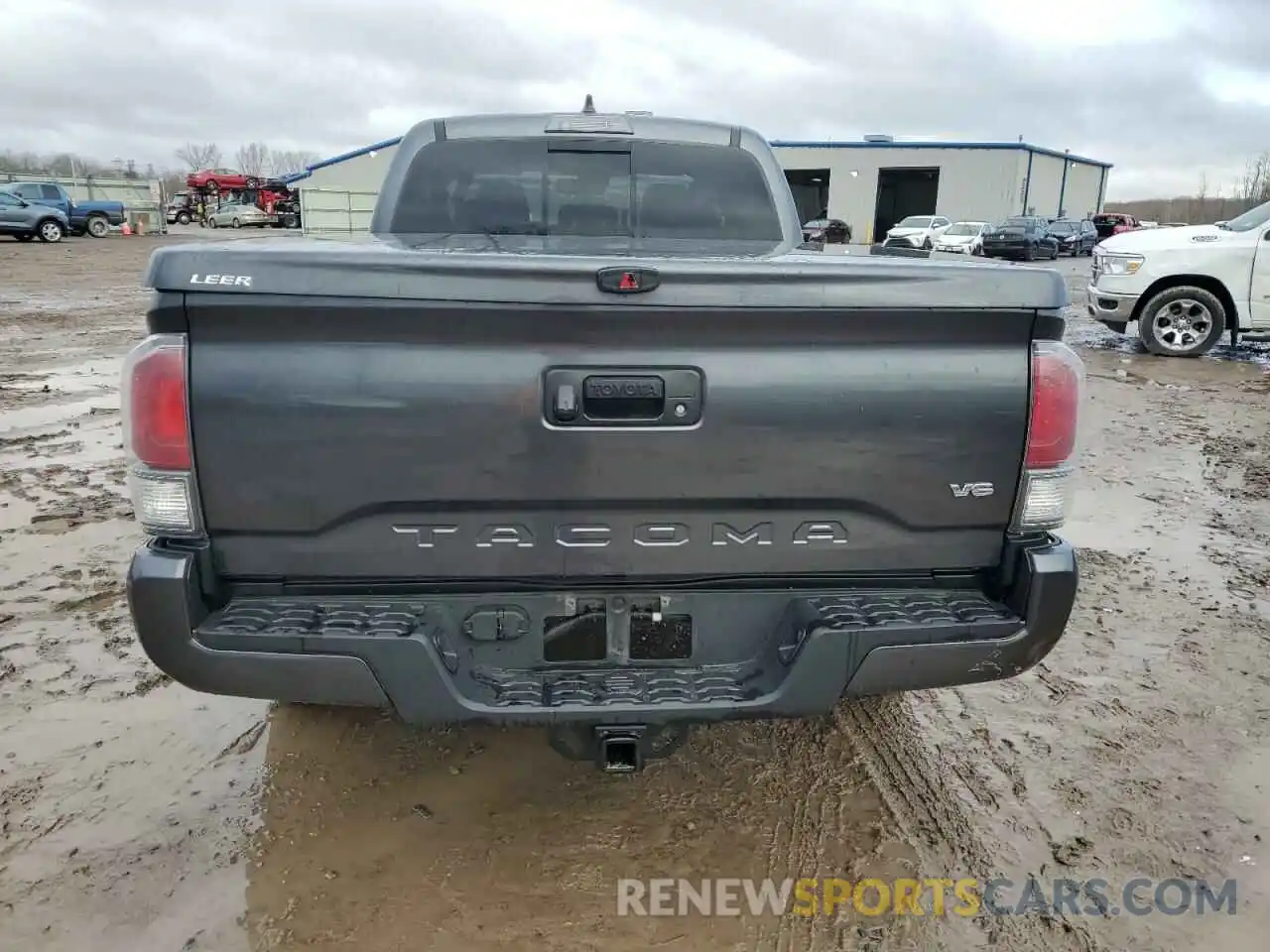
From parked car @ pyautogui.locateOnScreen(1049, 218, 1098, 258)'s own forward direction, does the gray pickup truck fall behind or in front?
in front

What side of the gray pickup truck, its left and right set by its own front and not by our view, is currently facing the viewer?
back

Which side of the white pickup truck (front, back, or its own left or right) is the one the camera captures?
left

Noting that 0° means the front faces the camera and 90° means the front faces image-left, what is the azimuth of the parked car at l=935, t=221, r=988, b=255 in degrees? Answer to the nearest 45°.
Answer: approximately 45°

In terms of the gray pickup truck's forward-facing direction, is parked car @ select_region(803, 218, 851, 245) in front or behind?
in front

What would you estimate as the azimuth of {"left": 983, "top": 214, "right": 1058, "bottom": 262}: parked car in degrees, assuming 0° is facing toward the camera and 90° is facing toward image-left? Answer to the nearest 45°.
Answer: approximately 45°
